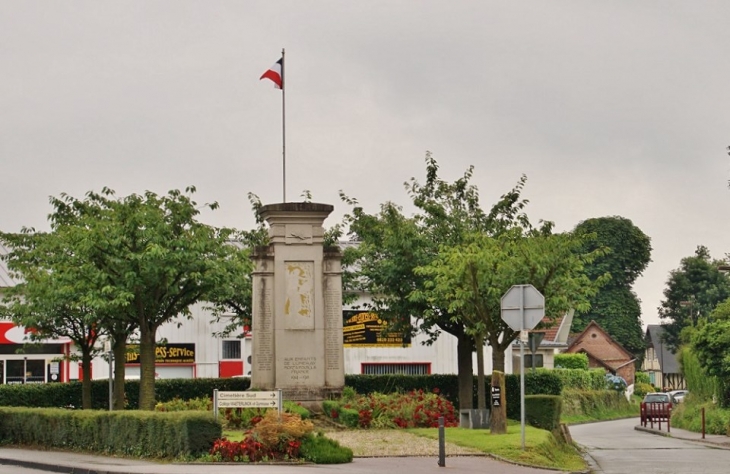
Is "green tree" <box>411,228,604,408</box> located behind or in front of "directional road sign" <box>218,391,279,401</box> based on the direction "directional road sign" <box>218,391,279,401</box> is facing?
behind

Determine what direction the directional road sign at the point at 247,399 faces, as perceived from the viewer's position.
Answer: facing the viewer

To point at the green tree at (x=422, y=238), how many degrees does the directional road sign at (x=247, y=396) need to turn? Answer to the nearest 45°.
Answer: approximately 180°

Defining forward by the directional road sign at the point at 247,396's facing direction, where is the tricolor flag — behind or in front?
behind

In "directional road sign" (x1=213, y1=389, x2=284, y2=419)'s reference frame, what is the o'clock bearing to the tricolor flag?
The tricolor flag is roughly at 6 o'clock from the directional road sign.

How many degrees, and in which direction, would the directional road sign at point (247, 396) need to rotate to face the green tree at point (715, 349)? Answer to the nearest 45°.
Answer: approximately 135° to its left

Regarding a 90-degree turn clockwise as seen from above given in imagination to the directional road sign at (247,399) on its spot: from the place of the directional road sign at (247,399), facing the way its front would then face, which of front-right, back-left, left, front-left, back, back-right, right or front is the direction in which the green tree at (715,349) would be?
back-right

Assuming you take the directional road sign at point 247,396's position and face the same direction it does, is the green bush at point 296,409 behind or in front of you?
behind

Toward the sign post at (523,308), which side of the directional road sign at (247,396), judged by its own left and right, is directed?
left

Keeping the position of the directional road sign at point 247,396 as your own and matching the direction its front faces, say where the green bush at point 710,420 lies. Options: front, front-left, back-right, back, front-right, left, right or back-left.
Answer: back-left

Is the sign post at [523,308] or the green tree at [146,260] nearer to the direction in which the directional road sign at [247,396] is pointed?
the sign post
